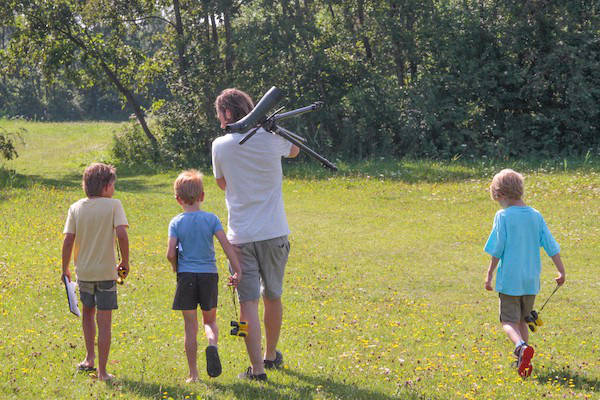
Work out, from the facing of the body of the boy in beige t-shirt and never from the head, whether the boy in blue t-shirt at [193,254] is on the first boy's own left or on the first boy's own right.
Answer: on the first boy's own right

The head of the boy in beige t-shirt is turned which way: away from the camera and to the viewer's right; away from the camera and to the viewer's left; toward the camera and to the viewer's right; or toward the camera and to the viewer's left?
away from the camera and to the viewer's right

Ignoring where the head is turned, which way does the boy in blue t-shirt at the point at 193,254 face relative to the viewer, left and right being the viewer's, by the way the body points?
facing away from the viewer

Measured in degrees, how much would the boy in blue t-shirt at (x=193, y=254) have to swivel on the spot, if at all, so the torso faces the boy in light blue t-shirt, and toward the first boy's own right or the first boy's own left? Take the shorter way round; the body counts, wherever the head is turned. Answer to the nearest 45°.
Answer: approximately 90° to the first boy's own right

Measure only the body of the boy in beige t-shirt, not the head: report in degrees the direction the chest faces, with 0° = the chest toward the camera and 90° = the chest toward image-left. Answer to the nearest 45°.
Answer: approximately 180°

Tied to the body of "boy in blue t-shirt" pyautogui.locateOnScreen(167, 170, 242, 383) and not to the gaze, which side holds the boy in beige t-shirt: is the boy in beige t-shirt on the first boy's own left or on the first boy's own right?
on the first boy's own left

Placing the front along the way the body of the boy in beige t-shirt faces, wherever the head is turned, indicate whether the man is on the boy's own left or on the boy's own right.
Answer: on the boy's own right

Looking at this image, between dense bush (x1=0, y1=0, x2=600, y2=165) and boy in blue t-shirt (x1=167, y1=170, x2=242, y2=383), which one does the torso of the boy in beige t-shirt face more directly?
the dense bush

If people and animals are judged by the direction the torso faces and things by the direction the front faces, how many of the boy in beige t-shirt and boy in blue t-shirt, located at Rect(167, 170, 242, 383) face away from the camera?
2
